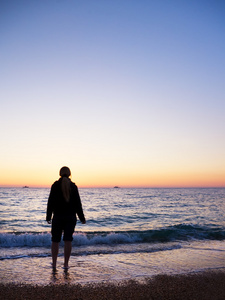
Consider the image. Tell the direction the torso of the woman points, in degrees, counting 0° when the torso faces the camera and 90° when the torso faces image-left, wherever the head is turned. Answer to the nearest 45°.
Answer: approximately 180°

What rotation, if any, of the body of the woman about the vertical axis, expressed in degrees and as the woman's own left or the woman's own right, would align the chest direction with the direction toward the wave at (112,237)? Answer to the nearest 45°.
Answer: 0° — they already face it
